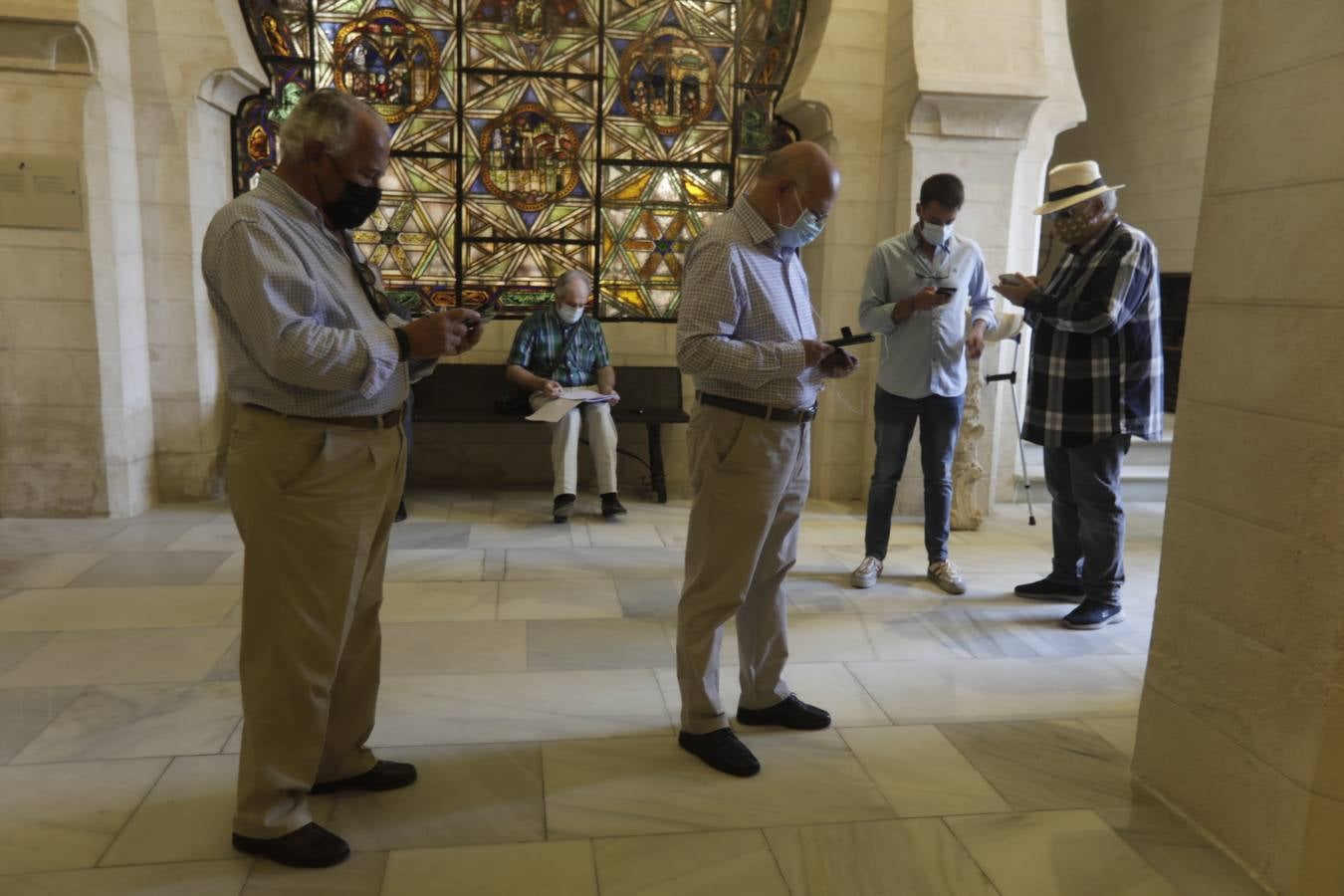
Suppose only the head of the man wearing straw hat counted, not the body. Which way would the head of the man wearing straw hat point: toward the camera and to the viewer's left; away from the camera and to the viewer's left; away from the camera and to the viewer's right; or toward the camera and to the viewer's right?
toward the camera and to the viewer's left

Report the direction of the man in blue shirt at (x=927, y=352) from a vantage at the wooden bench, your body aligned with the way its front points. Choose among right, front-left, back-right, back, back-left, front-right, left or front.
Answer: front-left

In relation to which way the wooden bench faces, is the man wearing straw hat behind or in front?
in front

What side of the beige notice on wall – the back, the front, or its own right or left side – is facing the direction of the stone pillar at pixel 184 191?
left

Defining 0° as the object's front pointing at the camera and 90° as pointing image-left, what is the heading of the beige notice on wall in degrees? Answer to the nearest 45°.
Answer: approximately 0°

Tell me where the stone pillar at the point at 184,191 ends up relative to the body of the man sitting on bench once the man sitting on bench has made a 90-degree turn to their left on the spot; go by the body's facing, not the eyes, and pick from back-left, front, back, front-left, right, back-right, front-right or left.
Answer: back

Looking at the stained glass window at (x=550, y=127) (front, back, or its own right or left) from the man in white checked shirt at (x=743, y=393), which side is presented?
front
